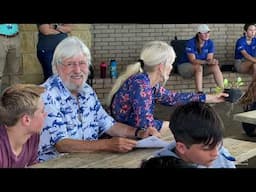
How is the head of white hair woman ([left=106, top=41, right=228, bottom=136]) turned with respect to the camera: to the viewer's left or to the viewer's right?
to the viewer's right

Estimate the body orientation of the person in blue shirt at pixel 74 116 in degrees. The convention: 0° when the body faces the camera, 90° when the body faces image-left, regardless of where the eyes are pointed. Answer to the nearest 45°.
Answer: approximately 315°

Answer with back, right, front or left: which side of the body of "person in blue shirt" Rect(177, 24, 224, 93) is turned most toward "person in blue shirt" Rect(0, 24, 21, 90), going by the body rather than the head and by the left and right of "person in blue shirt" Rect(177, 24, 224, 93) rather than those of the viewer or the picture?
right

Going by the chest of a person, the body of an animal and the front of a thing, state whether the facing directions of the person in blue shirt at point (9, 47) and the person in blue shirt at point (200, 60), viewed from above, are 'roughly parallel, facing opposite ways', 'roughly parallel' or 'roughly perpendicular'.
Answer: roughly parallel

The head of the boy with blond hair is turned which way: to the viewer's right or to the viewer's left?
to the viewer's right

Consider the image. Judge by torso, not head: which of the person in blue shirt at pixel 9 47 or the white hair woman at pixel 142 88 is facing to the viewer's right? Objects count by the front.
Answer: the white hair woman

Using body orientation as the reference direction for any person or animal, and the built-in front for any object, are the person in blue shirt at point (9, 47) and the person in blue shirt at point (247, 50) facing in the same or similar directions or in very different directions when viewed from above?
same or similar directions

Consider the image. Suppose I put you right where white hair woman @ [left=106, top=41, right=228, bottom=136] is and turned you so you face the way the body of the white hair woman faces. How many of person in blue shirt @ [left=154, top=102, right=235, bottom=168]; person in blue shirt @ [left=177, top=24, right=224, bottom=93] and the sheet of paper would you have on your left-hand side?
1

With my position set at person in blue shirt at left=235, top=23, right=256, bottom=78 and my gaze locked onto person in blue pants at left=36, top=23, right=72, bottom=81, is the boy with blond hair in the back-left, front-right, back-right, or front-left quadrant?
front-left

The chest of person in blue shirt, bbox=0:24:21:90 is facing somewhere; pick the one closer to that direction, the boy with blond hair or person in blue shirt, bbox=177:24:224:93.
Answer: the boy with blond hair

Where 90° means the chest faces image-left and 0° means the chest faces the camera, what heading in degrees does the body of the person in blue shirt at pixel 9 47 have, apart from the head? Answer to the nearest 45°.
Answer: approximately 0°

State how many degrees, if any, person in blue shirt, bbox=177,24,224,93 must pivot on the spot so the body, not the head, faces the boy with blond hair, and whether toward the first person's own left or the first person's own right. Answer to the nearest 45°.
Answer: approximately 45° to the first person's own right
